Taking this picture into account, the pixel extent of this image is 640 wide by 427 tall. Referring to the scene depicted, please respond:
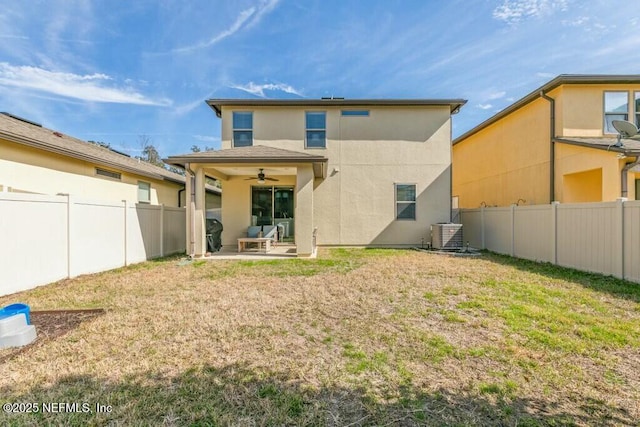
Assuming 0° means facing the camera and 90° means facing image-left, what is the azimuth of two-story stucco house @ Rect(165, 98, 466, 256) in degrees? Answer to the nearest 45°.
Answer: approximately 180°

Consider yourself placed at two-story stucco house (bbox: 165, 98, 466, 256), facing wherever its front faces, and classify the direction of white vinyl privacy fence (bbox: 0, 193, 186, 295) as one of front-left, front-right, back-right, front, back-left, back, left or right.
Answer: back-left

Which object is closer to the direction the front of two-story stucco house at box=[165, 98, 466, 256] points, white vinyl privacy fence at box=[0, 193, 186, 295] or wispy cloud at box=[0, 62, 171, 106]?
the wispy cloud

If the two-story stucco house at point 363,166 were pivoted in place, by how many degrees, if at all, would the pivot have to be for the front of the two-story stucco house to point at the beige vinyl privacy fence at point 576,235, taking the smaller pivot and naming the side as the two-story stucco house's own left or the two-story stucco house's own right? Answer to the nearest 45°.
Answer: approximately 135° to the two-story stucco house's own right

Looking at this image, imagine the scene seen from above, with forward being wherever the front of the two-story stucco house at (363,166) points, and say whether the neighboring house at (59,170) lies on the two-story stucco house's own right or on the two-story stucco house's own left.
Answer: on the two-story stucco house's own left

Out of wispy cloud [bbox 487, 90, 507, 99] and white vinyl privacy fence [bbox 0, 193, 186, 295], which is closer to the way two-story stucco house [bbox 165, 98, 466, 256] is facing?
the wispy cloud

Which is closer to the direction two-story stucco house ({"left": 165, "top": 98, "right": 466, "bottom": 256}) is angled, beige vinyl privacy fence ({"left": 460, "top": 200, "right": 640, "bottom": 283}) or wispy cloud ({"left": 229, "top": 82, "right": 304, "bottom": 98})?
the wispy cloud

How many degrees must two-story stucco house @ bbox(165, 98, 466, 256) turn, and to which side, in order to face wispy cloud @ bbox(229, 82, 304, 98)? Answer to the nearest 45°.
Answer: approximately 45° to its left

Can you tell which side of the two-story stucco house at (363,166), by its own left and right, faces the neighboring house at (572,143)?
right

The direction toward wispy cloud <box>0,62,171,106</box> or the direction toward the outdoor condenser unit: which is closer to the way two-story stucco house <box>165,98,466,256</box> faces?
the wispy cloud
